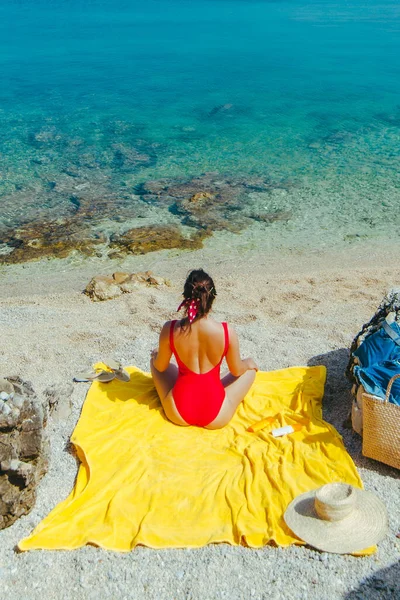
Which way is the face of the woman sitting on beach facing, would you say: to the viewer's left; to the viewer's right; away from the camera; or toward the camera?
away from the camera

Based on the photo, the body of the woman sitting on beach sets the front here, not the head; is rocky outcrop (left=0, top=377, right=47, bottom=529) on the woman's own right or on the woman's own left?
on the woman's own left

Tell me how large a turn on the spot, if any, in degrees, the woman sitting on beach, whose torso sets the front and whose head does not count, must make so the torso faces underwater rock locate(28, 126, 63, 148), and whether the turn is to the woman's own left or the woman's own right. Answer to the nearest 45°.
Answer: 0° — they already face it

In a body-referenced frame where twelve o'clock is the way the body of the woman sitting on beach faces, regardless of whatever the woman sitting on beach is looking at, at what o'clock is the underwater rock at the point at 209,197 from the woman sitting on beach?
The underwater rock is roughly at 12 o'clock from the woman sitting on beach.

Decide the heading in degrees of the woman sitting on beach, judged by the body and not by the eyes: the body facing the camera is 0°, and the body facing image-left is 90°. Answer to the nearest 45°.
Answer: approximately 180°

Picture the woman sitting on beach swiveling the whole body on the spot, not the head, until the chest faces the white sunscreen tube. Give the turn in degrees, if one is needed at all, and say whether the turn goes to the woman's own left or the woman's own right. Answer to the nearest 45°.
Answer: approximately 90° to the woman's own right

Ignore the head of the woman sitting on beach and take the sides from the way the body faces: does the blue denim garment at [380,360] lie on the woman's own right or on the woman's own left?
on the woman's own right

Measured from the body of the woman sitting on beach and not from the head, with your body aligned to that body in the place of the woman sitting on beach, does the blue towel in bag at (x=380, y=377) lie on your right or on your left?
on your right

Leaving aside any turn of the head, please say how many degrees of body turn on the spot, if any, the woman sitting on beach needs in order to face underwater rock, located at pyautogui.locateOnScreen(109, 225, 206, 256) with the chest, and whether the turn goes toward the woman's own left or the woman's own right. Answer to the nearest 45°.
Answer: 0° — they already face it

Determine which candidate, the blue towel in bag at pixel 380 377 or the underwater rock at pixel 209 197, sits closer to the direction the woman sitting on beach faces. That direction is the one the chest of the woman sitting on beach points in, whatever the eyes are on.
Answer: the underwater rock

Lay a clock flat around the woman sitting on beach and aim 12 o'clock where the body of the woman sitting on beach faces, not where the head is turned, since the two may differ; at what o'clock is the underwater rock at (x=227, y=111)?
The underwater rock is roughly at 12 o'clock from the woman sitting on beach.
